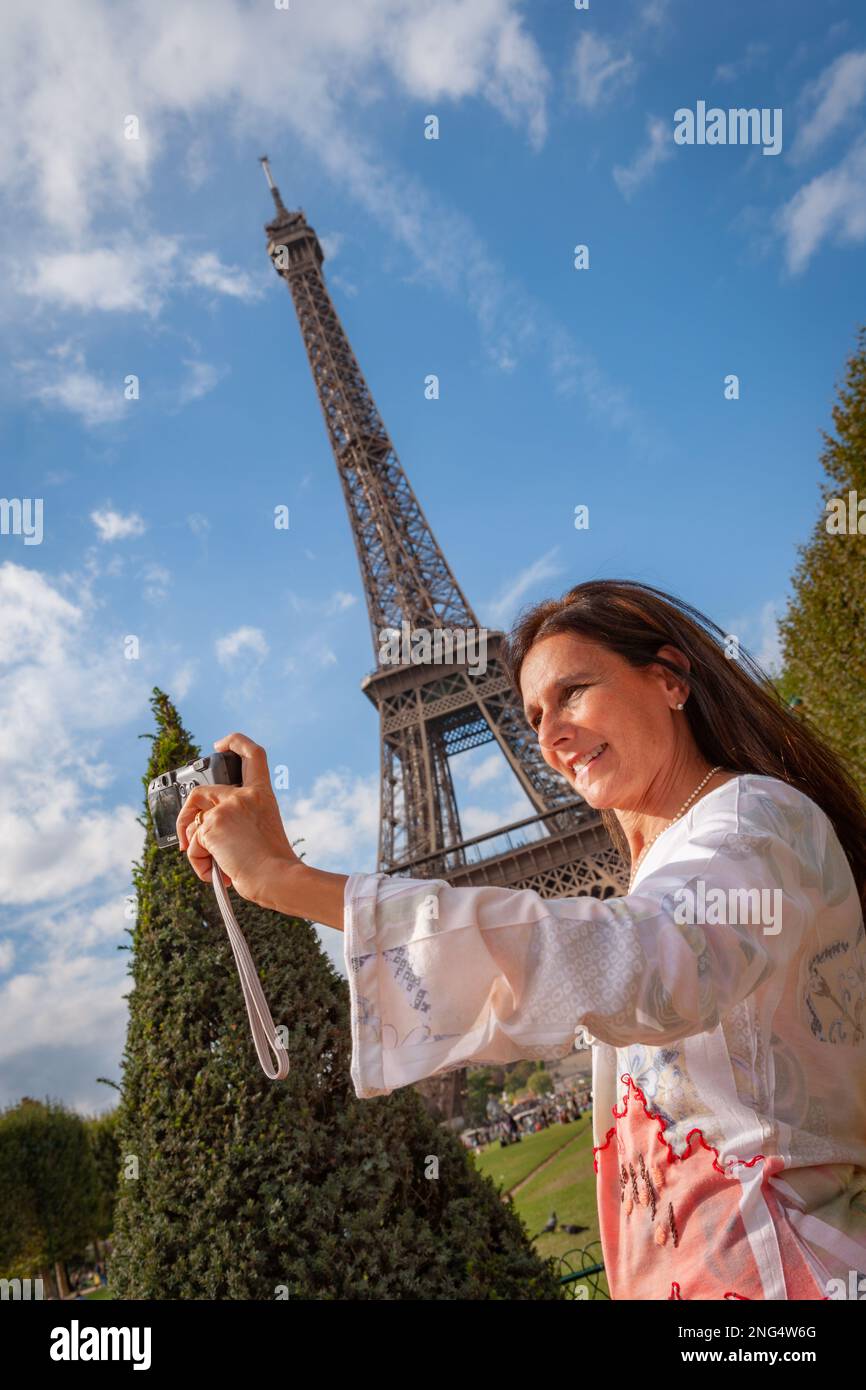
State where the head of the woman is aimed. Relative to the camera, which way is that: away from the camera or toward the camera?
toward the camera

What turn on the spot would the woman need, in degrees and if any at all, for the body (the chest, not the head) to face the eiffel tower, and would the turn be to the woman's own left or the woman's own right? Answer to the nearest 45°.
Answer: approximately 90° to the woman's own right

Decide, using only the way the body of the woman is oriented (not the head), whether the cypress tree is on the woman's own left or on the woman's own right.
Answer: on the woman's own right

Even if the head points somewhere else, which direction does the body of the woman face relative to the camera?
to the viewer's left
